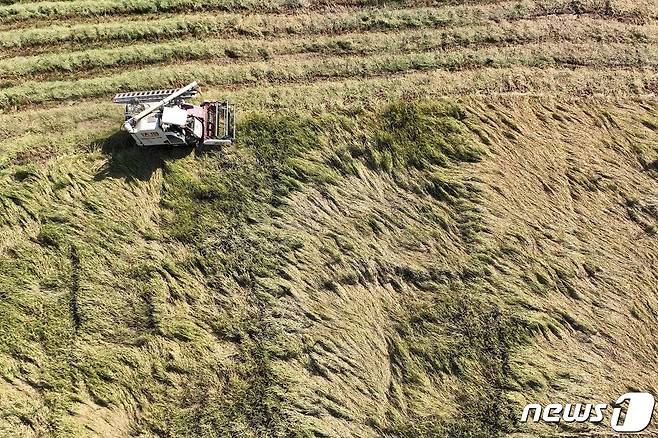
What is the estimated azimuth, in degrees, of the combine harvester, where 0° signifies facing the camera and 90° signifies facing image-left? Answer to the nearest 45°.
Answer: approximately 270°
